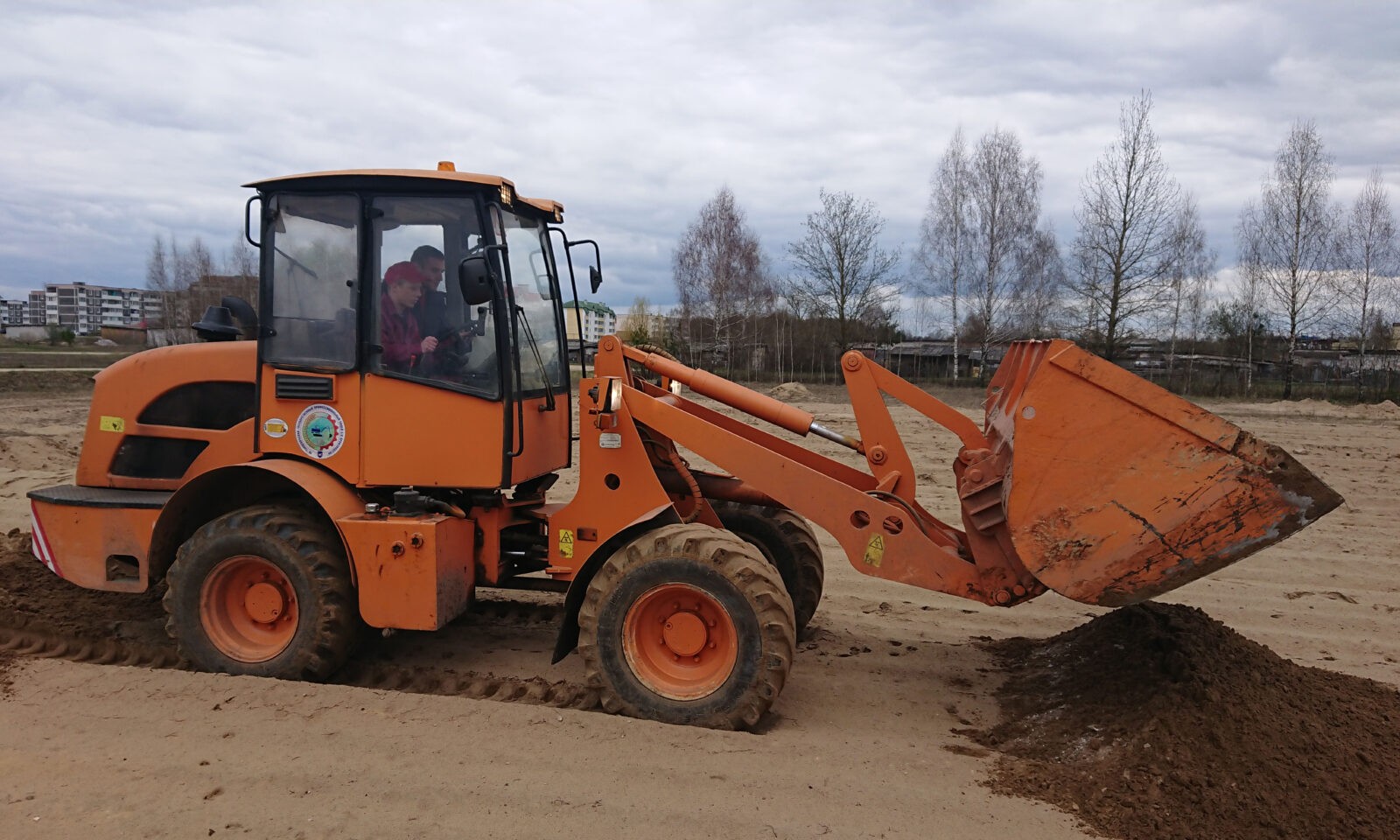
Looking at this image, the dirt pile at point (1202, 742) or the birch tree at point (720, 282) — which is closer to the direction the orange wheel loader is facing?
the dirt pile

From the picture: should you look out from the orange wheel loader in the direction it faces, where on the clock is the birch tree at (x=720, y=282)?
The birch tree is roughly at 9 o'clock from the orange wheel loader.

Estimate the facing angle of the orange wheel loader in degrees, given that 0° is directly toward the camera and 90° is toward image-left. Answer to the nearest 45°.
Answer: approximately 270°

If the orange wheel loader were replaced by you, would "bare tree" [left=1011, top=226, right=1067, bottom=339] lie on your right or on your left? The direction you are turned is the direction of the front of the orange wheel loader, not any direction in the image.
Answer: on your left
